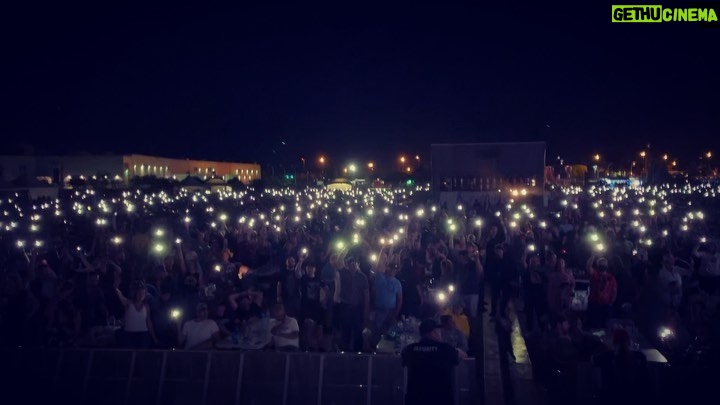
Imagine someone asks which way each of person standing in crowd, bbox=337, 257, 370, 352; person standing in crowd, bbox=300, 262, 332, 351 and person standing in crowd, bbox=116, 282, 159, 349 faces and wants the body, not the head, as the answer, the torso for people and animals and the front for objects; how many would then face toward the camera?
3

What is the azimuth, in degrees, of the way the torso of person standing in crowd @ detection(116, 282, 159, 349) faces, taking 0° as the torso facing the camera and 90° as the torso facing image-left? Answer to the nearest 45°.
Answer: approximately 0°

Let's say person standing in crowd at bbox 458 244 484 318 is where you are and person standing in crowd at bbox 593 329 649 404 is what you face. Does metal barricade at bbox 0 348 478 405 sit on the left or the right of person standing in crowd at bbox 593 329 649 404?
right

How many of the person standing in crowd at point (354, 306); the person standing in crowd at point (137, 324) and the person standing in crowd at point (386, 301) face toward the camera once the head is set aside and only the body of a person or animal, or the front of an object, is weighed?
3

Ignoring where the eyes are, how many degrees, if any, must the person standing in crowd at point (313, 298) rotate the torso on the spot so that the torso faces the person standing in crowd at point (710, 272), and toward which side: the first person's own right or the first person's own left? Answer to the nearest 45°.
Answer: approximately 90° to the first person's own left

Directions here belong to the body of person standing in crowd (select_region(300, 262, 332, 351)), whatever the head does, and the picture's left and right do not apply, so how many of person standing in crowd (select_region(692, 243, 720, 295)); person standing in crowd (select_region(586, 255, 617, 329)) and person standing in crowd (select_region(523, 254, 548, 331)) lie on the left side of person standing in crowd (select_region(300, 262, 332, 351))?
3

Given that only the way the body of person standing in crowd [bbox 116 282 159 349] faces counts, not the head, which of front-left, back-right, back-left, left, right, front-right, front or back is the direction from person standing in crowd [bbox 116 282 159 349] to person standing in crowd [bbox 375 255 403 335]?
left

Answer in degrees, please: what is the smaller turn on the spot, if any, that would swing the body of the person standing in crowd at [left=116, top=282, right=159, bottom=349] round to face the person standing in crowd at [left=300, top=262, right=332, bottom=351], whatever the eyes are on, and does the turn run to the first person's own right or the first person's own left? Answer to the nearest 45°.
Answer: approximately 90° to the first person's own left

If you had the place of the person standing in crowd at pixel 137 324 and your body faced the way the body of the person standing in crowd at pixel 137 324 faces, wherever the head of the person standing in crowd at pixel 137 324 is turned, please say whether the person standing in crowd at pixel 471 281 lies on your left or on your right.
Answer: on your left

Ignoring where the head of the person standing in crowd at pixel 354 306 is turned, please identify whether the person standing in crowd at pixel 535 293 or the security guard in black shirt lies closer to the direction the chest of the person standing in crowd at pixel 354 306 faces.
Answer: the security guard in black shirt

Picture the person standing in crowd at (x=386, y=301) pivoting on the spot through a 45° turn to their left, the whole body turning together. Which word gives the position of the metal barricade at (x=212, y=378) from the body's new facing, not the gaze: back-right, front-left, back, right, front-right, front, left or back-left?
right

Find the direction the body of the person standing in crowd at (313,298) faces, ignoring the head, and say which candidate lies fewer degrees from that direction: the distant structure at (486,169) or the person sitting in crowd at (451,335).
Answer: the person sitting in crowd

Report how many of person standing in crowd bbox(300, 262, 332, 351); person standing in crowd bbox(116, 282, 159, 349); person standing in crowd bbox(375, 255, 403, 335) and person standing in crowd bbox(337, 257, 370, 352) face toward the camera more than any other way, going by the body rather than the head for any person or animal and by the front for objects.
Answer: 4

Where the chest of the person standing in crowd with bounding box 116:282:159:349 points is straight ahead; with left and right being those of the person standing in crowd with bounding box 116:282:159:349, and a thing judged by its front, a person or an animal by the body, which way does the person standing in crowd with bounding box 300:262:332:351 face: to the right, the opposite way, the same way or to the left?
the same way

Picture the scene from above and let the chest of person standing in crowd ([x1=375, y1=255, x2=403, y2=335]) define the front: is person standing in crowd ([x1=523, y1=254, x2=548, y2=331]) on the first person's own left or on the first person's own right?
on the first person's own left

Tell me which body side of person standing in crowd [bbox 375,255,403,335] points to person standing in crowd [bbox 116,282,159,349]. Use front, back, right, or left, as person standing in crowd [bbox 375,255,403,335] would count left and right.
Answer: right
